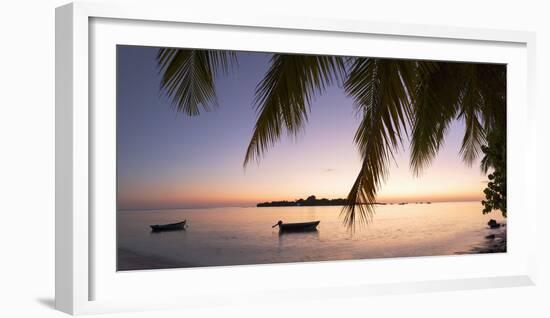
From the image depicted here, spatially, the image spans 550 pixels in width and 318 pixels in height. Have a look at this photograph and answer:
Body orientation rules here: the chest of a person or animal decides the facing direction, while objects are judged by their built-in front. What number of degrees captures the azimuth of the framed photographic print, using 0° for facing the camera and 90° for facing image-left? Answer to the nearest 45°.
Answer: approximately 315°
